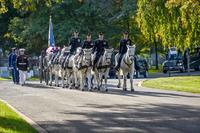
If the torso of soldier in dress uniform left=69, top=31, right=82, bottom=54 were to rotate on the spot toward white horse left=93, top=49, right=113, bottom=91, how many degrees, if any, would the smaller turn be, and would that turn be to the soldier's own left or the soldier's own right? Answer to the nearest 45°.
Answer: approximately 45° to the soldier's own left

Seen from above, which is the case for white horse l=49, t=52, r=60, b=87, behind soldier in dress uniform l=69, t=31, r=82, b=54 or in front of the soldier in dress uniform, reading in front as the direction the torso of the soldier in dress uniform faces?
behind

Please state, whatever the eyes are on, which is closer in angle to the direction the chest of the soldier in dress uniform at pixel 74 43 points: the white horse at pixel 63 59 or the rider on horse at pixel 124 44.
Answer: the rider on horse

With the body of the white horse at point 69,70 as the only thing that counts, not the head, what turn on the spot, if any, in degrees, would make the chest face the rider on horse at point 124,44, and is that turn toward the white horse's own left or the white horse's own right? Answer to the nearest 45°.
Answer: approximately 45° to the white horse's own left

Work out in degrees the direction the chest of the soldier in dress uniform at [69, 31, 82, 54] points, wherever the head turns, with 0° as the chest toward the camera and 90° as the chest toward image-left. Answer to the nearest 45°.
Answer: approximately 0°

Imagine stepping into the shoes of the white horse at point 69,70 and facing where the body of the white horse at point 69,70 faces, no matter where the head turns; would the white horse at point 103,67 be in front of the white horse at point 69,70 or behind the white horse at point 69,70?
in front

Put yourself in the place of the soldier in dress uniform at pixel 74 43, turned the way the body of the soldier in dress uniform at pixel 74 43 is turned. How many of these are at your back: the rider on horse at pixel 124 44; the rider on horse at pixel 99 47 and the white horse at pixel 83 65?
0

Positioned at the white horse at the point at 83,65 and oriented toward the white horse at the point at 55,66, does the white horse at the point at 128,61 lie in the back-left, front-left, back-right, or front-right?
back-right
